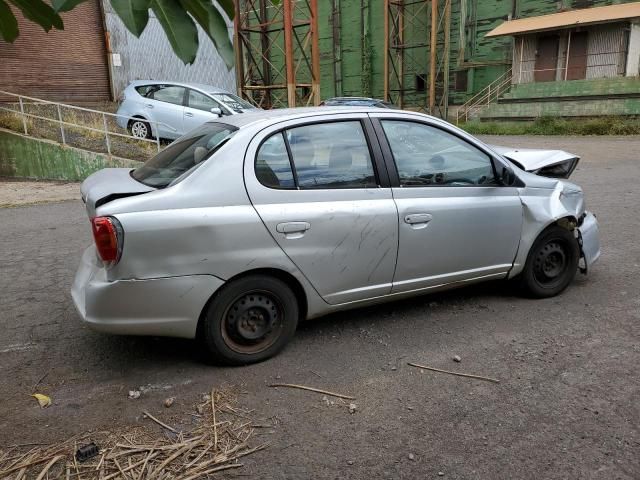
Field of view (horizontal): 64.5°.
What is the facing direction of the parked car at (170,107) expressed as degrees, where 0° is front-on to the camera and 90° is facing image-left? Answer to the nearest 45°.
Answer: approximately 315°

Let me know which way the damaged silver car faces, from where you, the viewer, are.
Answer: facing away from the viewer and to the right of the viewer

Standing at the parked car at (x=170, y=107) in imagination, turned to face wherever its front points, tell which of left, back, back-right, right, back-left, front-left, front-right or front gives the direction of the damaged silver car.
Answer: front-right

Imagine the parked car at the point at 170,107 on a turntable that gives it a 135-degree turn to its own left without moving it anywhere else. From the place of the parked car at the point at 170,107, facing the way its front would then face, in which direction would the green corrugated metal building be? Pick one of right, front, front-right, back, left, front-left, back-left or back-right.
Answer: front-right

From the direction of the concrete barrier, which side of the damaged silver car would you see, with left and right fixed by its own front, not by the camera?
left

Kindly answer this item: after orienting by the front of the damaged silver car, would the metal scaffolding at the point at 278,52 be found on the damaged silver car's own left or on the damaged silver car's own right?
on the damaged silver car's own left

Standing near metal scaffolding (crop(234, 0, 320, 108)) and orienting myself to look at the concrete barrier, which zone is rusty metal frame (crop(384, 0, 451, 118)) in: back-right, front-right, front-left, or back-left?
back-left

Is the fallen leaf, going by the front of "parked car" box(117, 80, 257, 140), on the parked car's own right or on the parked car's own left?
on the parked car's own right

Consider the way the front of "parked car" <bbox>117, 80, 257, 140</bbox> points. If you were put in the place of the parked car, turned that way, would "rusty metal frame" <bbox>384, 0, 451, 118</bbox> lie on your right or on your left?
on your left
